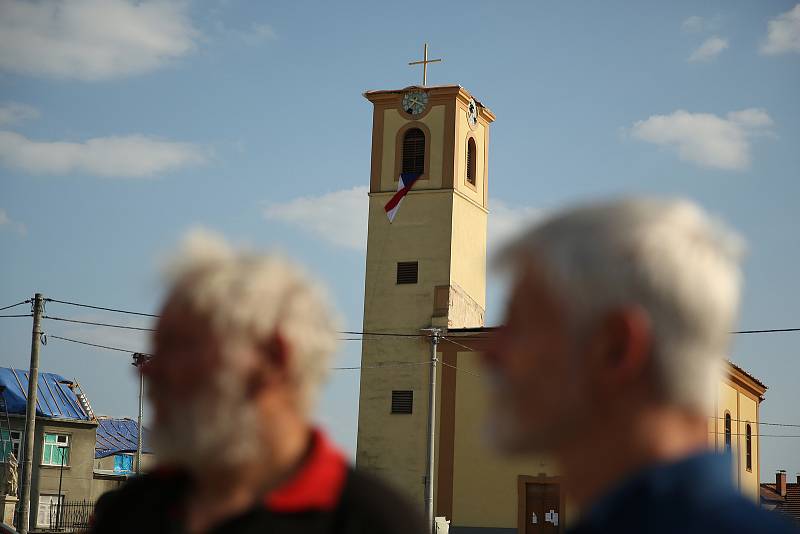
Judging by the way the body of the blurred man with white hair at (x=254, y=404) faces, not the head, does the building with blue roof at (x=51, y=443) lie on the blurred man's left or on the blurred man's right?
on the blurred man's right

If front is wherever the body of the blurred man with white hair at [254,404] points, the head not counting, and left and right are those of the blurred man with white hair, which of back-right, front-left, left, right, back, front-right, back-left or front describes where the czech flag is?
back-right

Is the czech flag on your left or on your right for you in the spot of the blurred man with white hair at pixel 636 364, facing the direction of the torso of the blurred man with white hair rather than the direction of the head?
on your right

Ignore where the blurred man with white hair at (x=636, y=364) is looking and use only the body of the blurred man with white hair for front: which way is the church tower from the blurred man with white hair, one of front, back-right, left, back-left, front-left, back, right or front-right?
right

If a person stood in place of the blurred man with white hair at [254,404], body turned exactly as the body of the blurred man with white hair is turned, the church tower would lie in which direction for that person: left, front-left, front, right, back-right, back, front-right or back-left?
back-right

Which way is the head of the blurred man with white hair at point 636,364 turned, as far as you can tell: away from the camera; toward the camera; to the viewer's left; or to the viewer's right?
to the viewer's left

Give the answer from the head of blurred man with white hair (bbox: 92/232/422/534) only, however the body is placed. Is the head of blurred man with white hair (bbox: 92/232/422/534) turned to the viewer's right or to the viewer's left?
to the viewer's left

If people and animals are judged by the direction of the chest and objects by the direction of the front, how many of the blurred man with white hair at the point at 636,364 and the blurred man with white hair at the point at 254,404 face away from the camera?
0

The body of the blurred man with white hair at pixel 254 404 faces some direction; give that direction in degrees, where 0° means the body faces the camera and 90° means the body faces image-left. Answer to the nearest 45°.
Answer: approximately 45°

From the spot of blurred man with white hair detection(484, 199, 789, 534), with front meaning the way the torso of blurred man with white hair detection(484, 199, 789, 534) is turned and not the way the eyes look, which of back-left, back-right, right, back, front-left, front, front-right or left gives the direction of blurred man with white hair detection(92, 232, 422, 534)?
front-right

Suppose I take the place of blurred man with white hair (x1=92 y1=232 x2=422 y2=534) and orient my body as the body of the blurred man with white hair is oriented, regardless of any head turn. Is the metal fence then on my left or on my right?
on my right

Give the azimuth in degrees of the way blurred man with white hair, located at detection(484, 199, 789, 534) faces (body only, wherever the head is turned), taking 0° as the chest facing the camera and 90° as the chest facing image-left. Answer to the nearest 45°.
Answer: approximately 90°
